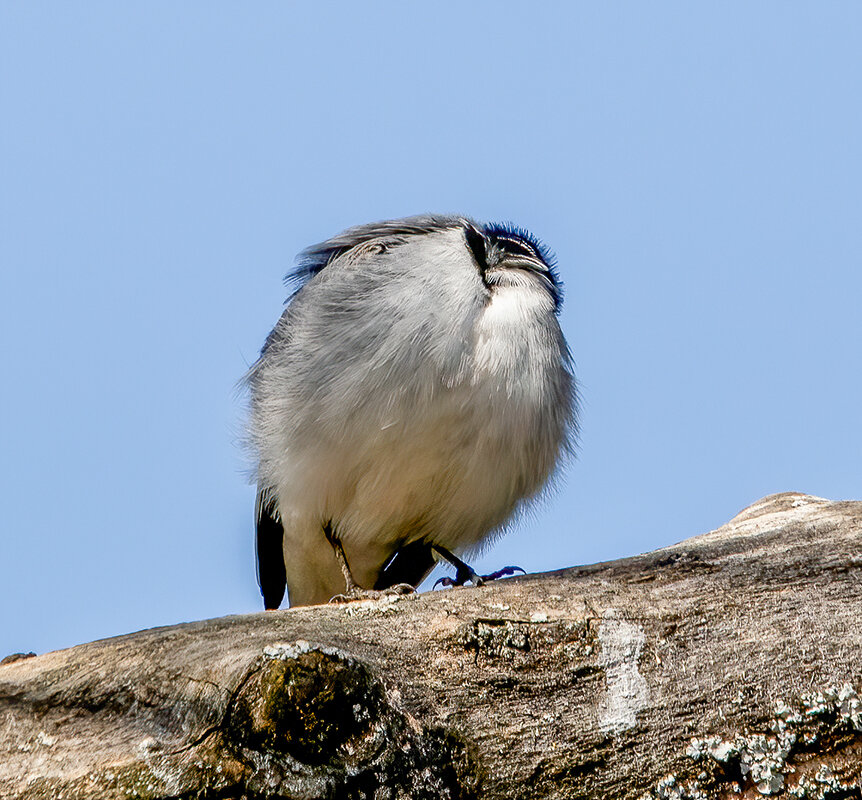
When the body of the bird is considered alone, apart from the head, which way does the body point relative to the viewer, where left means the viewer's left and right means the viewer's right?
facing the viewer and to the right of the viewer
